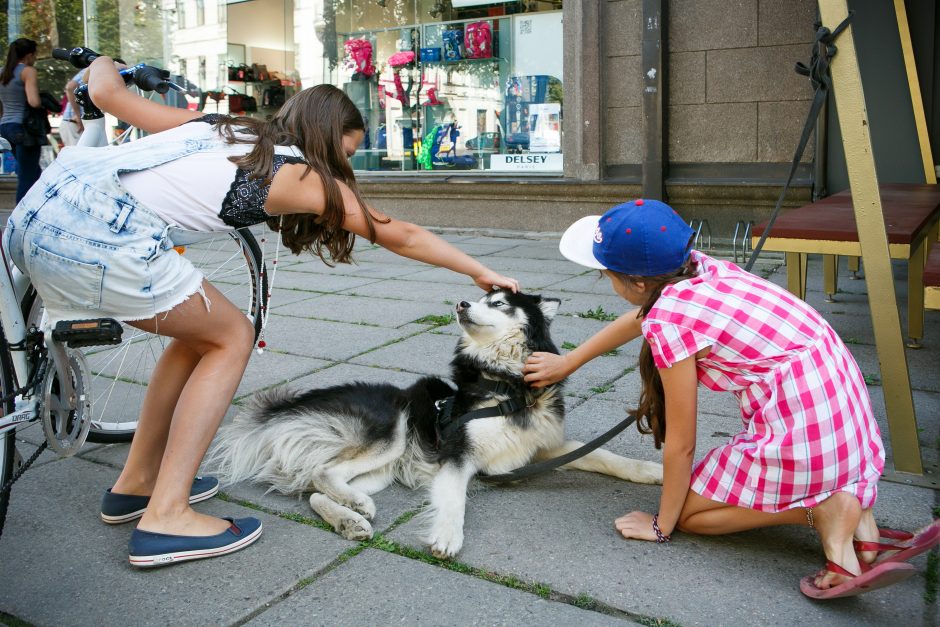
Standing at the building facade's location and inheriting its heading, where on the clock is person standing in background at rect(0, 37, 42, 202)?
The person standing in background is roughly at 3 o'clock from the building facade.

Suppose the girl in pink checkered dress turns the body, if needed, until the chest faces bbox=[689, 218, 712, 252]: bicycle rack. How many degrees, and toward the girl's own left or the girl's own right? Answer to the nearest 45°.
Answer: approximately 90° to the girl's own right

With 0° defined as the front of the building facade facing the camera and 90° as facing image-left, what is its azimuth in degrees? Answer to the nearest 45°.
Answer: approximately 0°

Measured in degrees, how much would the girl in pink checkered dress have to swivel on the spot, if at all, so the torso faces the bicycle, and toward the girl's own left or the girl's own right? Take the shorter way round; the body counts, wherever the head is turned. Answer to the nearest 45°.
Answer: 0° — they already face it

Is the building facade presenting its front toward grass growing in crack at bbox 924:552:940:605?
yes

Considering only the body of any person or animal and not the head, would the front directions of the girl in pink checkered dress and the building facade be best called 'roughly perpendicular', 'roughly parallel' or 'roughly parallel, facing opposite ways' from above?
roughly perpendicular

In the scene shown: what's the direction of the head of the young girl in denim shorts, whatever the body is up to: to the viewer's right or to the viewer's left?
to the viewer's right

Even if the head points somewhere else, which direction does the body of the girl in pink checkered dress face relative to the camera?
to the viewer's left

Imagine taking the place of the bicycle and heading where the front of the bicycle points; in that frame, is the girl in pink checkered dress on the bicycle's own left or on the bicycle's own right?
on the bicycle's own right

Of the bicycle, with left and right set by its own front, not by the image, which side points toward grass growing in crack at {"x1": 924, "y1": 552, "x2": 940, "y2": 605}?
right
